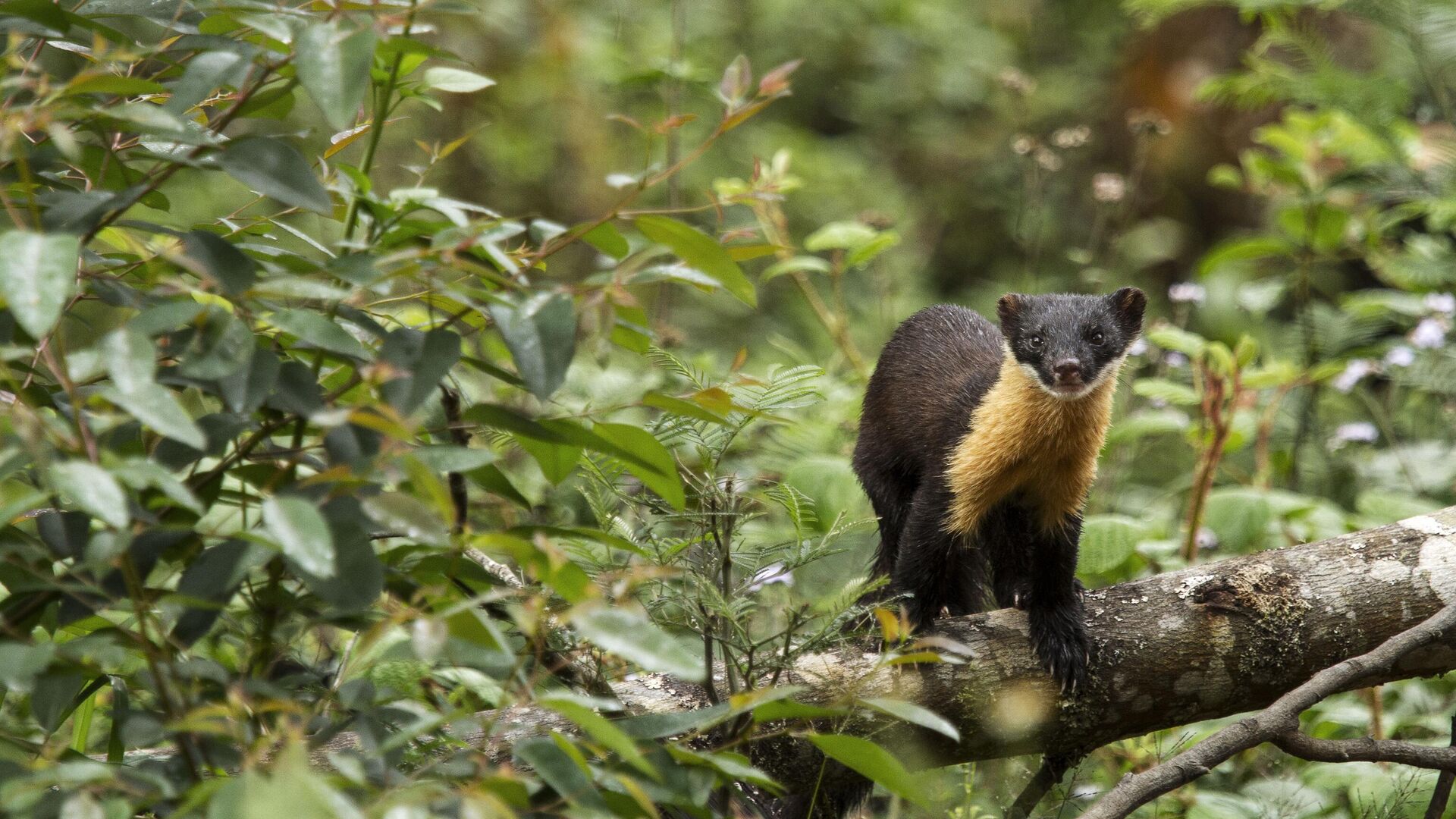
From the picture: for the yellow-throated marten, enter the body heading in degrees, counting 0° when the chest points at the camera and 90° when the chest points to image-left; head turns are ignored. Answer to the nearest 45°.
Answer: approximately 315°

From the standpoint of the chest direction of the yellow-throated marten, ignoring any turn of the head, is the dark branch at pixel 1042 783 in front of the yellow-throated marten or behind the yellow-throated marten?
in front

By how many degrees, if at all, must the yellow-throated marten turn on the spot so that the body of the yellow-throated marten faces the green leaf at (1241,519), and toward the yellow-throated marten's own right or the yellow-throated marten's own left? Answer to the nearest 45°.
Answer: approximately 90° to the yellow-throated marten's own left

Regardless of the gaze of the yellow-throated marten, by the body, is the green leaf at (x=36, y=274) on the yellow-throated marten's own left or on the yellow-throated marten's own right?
on the yellow-throated marten's own right

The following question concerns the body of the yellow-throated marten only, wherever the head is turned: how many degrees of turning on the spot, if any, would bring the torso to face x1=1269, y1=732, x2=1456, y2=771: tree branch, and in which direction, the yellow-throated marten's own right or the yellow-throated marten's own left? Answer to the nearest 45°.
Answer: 0° — it already faces it

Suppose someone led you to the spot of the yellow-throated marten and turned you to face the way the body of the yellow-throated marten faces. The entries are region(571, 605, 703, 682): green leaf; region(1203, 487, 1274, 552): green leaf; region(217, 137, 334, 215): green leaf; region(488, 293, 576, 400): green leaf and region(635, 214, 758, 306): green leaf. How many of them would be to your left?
1

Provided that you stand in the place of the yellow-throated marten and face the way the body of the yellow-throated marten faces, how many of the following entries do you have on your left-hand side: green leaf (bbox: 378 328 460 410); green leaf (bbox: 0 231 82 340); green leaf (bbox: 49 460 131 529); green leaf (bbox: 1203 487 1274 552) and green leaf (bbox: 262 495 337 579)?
1

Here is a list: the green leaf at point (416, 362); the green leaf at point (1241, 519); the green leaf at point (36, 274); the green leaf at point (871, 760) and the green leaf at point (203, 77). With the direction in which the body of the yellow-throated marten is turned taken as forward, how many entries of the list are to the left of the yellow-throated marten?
1

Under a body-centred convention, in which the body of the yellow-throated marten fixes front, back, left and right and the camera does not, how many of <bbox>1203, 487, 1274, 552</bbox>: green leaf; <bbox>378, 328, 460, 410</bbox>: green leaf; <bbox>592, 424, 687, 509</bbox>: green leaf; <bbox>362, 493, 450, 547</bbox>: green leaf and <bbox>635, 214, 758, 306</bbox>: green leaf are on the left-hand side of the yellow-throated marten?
1

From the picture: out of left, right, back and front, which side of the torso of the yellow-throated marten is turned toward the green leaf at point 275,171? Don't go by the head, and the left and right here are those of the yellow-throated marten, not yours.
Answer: right
